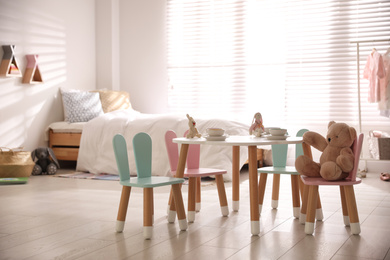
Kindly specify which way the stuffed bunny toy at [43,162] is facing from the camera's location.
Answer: facing the viewer

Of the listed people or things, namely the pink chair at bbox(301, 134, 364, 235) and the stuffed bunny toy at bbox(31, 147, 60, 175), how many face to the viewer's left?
1

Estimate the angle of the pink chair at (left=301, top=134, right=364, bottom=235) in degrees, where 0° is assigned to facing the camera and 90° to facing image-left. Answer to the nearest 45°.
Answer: approximately 90°

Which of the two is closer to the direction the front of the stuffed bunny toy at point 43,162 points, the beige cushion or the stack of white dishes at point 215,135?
the stack of white dishes

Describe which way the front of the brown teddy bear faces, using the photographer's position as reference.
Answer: facing the viewer and to the left of the viewer

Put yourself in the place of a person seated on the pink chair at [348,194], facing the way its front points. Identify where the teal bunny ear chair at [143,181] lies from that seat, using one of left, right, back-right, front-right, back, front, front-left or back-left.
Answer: front

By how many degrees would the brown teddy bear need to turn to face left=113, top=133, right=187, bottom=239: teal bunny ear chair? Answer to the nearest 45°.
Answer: approximately 45° to its right
